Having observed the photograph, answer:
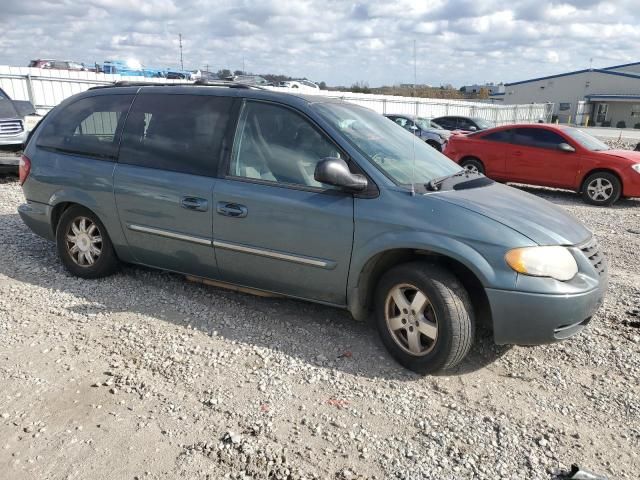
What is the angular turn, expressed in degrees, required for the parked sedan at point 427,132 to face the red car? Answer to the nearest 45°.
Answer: approximately 45° to its right

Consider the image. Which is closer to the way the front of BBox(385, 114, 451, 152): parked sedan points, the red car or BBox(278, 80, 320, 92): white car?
the red car

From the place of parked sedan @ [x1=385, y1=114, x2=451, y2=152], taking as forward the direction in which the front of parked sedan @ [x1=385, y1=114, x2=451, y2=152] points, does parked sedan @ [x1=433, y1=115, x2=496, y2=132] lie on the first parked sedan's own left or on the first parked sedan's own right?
on the first parked sedan's own left

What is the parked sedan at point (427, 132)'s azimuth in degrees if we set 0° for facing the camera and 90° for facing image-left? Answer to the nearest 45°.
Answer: approximately 315°

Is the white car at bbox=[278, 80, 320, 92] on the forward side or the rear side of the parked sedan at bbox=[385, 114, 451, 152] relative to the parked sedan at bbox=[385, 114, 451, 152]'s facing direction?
on the rear side

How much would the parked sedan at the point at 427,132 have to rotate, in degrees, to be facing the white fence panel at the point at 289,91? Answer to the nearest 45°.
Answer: approximately 180°

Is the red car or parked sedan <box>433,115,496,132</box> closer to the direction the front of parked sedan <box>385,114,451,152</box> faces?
the red car
